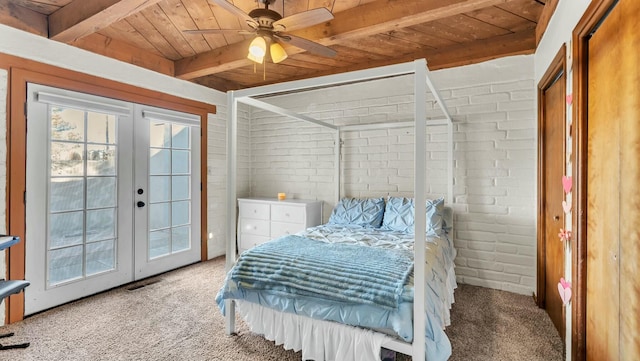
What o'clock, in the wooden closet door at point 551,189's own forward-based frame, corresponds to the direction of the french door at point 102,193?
The french door is roughly at 11 o'clock from the wooden closet door.

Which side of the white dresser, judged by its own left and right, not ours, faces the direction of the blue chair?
front

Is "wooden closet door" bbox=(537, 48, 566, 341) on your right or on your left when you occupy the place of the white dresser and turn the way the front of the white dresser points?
on your left

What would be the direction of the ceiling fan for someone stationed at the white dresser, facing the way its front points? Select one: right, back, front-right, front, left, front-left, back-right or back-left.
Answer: front-left

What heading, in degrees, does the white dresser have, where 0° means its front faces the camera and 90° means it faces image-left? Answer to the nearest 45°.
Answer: approximately 45°

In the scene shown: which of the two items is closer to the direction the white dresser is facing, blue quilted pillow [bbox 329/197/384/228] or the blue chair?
the blue chair

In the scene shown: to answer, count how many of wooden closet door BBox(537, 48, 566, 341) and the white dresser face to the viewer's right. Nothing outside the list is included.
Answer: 0

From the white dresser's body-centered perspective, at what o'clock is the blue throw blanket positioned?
The blue throw blanket is roughly at 10 o'clock from the white dresser.

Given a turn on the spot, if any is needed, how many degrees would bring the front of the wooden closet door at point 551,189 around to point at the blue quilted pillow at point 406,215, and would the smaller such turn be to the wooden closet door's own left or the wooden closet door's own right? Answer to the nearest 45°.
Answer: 0° — it already faces it

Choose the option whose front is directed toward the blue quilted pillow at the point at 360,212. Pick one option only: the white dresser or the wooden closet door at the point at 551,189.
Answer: the wooden closet door

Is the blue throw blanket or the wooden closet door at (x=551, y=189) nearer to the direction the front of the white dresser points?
the blue throw blanket

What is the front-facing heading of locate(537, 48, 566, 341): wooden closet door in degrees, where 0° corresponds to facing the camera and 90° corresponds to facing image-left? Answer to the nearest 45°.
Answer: approximately 90°

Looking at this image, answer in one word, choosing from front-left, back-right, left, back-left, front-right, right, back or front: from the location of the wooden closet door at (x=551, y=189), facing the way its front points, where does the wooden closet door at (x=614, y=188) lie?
left

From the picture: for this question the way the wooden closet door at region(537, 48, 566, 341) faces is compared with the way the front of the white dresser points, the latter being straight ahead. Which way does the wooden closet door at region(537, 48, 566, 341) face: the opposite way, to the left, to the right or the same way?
to the right
